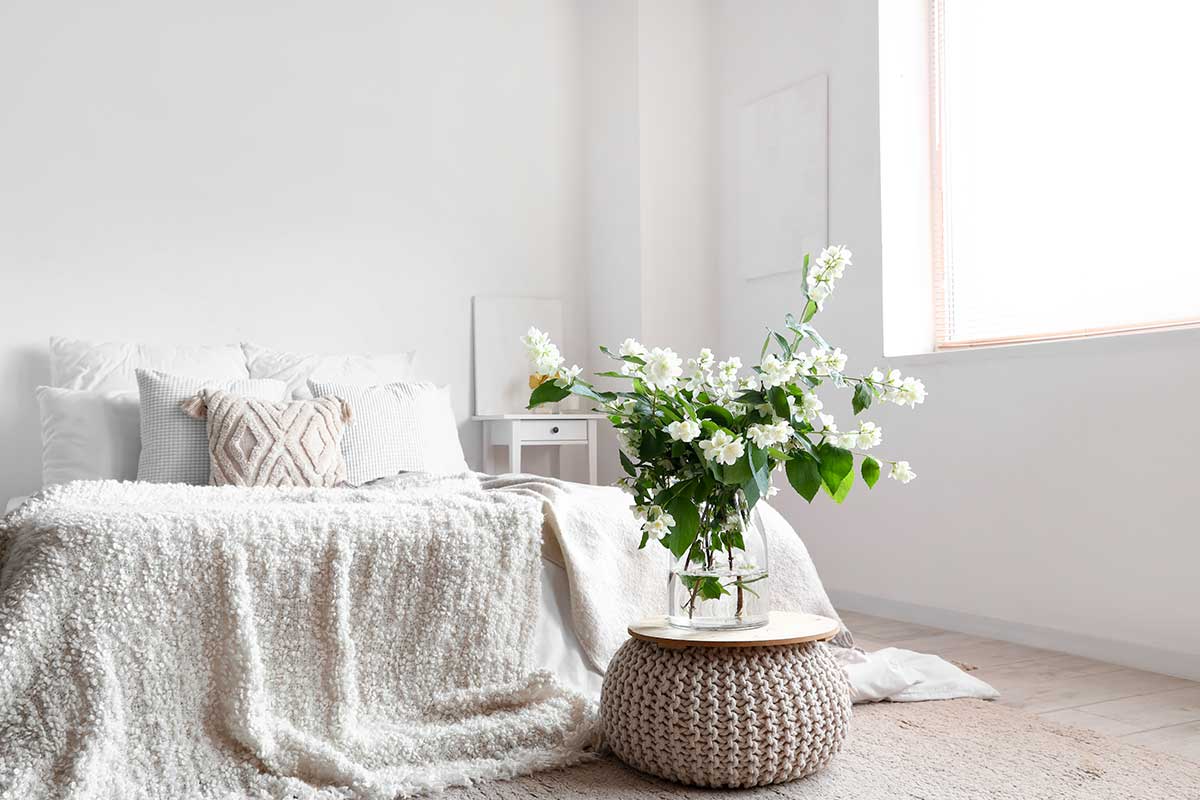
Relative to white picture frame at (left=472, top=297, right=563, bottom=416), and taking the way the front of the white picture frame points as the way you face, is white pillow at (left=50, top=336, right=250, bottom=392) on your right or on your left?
on your right

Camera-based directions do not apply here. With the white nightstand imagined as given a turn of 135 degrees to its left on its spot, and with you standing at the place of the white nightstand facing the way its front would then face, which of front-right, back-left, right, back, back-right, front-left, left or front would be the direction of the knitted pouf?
back-right

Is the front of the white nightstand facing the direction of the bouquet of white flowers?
yes

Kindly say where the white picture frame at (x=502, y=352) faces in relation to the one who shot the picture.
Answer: facing the viewer

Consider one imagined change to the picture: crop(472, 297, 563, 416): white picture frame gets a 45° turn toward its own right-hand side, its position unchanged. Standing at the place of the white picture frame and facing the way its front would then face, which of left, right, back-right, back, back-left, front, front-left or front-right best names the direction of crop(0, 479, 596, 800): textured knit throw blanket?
front-left

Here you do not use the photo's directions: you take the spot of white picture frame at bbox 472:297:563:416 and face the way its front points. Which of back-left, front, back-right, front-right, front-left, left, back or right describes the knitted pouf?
front

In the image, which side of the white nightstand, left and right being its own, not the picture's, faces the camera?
front

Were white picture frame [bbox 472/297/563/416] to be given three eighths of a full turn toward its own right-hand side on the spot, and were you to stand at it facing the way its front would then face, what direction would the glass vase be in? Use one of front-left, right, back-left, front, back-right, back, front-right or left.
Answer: back-left

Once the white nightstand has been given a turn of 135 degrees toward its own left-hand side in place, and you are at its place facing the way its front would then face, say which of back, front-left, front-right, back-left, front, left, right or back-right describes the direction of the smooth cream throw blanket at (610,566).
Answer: back-right

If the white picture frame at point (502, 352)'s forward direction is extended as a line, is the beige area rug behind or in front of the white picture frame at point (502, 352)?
in front

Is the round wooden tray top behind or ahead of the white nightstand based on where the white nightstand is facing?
ahead
